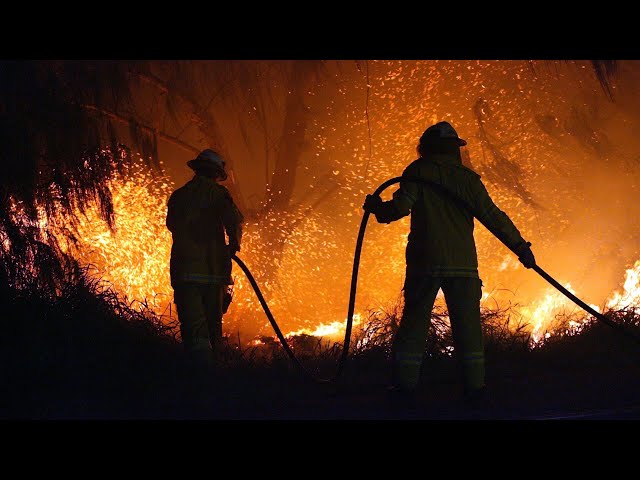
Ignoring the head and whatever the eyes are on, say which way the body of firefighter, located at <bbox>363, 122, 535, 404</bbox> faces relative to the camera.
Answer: away from the camera

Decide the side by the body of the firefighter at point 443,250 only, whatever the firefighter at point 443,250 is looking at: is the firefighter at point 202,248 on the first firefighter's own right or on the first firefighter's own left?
on the first firefighter's own left
